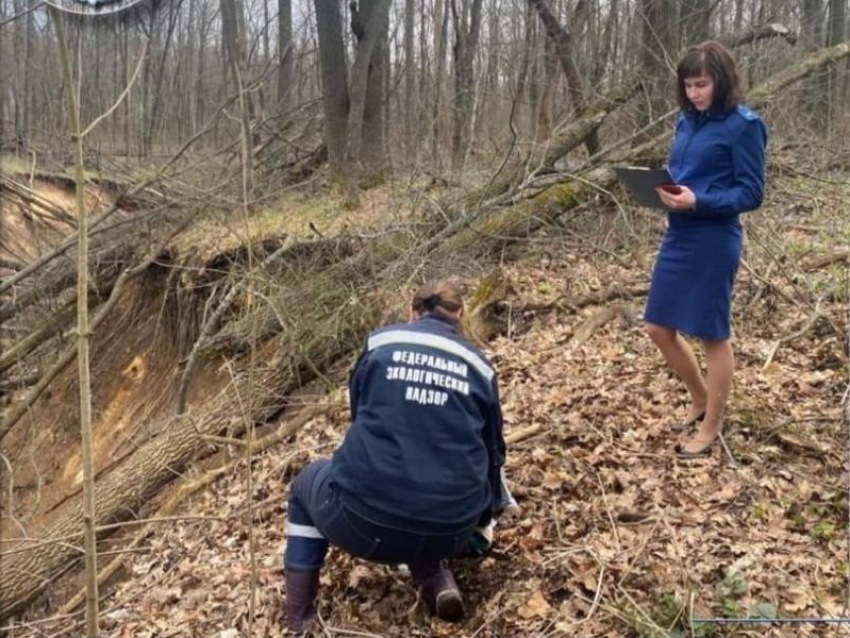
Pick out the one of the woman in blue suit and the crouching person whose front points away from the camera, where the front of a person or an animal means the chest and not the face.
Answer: the crouching person

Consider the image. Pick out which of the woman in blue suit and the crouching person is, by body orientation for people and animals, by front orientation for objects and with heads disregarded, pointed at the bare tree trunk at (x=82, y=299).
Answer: the woman in blue suit

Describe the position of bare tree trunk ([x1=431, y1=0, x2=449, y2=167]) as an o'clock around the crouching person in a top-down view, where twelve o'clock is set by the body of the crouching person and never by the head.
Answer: The bare tree trunk is roughly at 12 o'clock from the crouching person.

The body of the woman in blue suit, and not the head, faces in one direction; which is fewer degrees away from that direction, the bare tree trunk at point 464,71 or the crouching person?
the crouching person

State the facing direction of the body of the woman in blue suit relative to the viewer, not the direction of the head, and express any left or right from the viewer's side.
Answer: facing the viewer and to the left of the viewer

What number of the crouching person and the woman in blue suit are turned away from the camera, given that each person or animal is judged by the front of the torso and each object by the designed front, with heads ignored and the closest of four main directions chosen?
1

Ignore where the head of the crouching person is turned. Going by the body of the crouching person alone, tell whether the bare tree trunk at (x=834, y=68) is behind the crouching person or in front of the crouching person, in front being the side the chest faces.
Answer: in front

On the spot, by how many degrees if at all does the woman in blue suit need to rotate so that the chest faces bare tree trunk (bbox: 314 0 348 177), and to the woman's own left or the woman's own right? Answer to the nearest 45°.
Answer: approximately 90° to the woman's own right

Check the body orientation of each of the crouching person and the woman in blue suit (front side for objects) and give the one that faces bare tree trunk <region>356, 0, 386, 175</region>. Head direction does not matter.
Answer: the crouching person

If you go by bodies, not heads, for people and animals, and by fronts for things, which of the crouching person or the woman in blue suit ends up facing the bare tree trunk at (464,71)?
the crouching person

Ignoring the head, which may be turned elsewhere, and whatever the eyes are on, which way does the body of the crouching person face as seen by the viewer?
away from the camera

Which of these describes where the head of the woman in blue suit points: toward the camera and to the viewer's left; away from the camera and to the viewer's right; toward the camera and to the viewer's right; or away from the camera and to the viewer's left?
toward the camera and to the viewer's left

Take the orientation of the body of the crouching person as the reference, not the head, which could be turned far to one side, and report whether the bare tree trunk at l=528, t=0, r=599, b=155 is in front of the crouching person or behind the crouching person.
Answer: in front

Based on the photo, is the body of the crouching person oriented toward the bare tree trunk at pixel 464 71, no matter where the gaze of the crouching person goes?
yes
